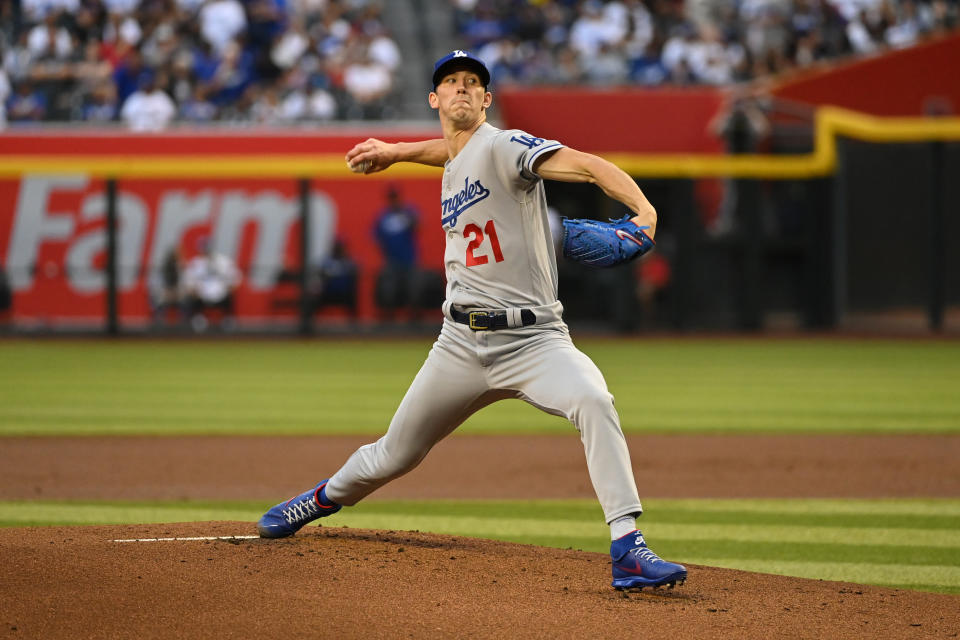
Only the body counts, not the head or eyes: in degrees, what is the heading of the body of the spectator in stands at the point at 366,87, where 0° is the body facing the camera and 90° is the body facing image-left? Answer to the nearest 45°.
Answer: approximately 0°

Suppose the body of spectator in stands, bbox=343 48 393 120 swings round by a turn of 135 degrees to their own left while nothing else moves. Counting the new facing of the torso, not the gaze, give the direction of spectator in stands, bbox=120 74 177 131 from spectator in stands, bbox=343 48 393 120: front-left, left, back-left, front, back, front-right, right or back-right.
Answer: back-left

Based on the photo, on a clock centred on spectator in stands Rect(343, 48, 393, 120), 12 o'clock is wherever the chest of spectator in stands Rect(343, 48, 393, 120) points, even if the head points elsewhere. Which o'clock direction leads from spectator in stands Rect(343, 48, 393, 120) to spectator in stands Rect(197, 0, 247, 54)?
spectator in stands Rect(197, 0, 247, 54) is roughly at 4 o'clock from spectator in stands Rect(343, 48, 393, 120).

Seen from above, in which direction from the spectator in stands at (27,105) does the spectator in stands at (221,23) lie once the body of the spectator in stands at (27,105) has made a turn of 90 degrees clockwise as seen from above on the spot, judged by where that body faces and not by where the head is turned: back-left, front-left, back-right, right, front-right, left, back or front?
back

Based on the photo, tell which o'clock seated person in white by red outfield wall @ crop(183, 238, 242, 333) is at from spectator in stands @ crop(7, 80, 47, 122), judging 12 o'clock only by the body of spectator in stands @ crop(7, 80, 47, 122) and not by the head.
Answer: seated person in white by red outfield wall @ crop(183, 238, 242, 333) is roughly at 10 o'clock from spectator in stands @ crop(7, 80, 47, 122).

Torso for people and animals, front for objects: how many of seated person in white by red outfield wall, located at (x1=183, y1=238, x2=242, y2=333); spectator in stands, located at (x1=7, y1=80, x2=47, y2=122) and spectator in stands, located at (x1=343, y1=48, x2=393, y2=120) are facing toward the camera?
3

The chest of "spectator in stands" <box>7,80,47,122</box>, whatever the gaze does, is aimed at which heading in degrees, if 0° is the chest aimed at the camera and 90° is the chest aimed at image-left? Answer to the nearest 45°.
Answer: approximately 0°

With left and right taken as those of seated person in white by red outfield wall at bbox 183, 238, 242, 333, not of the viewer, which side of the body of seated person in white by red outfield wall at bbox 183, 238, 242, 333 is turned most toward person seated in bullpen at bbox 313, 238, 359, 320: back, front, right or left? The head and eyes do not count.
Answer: left

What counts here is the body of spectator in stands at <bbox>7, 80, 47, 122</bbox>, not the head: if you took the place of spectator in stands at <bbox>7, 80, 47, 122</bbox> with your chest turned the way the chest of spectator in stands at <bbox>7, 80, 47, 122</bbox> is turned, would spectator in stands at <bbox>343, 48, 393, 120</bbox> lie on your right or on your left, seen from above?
on your left
